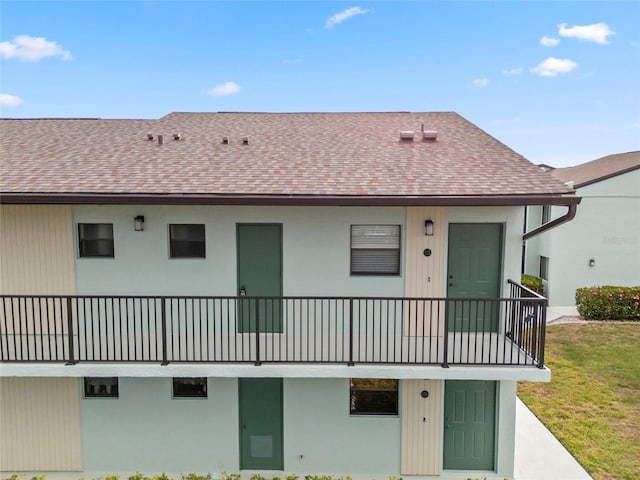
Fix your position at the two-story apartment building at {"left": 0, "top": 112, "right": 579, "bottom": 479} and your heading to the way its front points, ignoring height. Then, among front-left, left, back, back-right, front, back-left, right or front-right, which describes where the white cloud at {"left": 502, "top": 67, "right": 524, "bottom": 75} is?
back-left

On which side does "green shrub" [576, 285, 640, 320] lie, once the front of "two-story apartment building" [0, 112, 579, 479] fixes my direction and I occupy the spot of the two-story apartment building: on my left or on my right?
on my left

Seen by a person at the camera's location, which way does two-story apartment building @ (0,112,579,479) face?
facing the viewer

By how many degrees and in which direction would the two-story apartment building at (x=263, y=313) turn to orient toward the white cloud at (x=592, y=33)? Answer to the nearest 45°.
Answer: approximately 135° to its left

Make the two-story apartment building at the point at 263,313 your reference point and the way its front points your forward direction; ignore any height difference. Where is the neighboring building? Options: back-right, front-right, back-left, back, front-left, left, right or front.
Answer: back-left

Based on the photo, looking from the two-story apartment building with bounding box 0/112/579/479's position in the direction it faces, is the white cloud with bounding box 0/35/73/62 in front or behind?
behind

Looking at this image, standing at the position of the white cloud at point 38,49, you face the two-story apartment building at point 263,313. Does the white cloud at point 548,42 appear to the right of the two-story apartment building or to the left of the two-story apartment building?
left

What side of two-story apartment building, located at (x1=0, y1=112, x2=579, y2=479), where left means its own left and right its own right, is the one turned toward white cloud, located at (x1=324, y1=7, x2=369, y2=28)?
back
